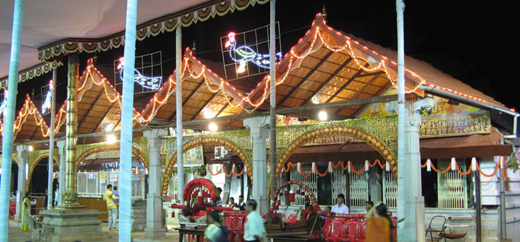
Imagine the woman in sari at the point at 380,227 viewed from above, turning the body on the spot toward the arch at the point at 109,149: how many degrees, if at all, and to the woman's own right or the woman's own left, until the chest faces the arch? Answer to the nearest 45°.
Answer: approximately 45° to the woman's own left

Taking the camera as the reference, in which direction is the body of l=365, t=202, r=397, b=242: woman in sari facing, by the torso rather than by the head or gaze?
away from the camera

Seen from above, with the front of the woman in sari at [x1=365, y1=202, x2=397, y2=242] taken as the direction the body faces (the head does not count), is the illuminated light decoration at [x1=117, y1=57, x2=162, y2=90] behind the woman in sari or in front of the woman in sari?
in front
